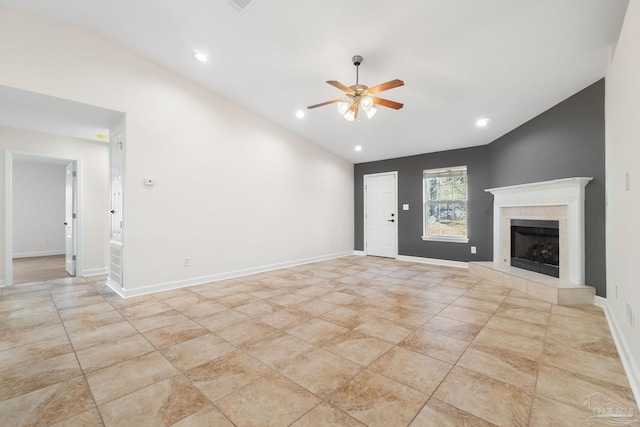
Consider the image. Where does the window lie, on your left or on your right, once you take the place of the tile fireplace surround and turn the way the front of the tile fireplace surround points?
on your right

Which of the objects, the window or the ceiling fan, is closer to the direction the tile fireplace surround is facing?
the ceiling fan

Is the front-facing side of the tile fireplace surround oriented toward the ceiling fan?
yes

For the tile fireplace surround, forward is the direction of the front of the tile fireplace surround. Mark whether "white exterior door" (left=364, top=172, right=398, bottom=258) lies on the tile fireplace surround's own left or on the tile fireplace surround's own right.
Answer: on the tile fireplace surround's own right

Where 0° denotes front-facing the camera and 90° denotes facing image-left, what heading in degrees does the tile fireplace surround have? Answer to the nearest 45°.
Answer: approximately 45°

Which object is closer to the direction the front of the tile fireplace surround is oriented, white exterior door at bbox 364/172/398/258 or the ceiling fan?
the ceiling fan

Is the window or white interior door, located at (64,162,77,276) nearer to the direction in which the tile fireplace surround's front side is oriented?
the white interior door

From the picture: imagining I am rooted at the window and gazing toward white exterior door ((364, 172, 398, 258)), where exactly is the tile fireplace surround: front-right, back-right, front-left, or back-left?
back-left
